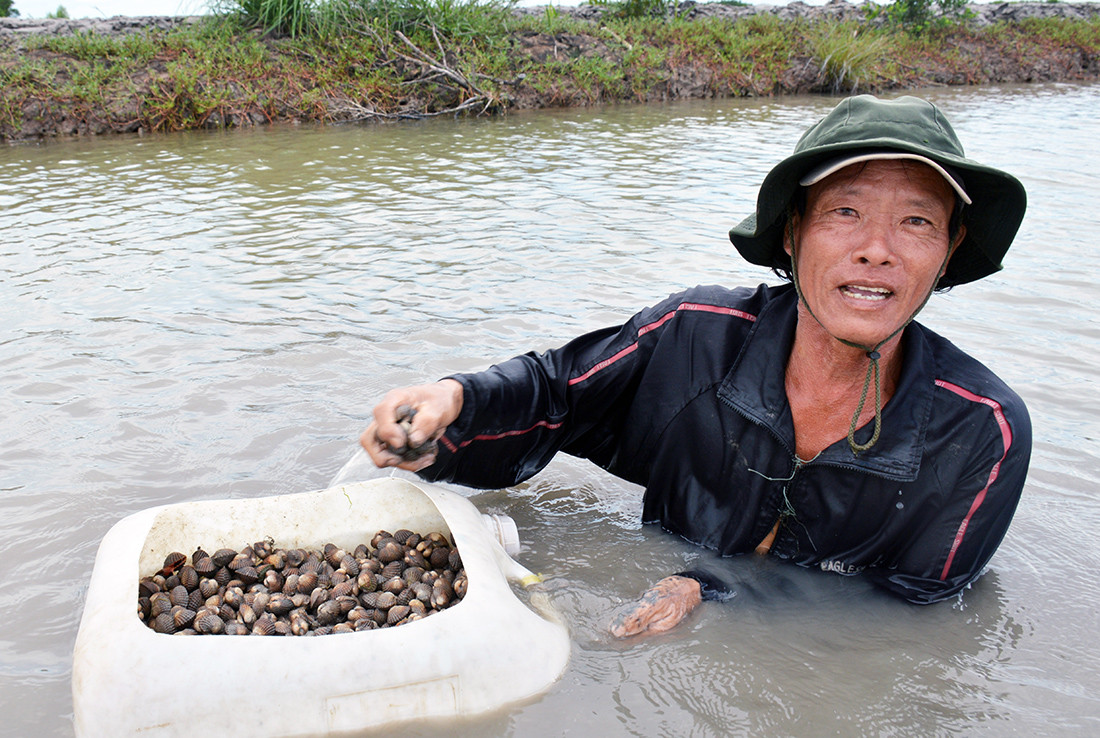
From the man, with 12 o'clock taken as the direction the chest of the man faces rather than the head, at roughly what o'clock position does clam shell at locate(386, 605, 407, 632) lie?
The clam shell is roughly at 2 o'clock from the man.

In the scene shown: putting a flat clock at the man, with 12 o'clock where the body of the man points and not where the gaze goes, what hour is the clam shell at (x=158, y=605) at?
The clam shell is roughly at 2 o'clock from the man.

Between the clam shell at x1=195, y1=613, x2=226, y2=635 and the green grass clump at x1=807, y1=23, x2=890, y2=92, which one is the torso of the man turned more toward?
the clam shell

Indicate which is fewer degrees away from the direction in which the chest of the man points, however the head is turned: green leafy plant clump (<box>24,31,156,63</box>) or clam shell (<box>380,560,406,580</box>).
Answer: the clam shell

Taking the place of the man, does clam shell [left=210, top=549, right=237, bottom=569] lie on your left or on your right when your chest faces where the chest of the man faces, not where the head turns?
on your right

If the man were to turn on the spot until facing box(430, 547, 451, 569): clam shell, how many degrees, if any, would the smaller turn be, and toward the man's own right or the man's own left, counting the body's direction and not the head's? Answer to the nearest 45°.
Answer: approximately 90° to the man's own right

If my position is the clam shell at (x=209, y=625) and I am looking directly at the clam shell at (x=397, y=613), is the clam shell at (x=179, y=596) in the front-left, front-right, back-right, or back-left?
back-left

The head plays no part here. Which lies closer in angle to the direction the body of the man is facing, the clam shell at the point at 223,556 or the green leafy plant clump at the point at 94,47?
the clam shell

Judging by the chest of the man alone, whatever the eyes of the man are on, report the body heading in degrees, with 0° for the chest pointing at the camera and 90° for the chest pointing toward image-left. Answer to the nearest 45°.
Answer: approximately 0°

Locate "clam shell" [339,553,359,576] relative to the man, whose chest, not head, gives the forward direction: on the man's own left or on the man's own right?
on the man's own right

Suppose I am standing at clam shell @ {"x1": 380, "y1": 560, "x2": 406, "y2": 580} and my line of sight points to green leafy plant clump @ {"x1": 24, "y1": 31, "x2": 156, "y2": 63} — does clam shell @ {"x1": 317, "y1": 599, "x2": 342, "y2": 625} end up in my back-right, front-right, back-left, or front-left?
back-left
